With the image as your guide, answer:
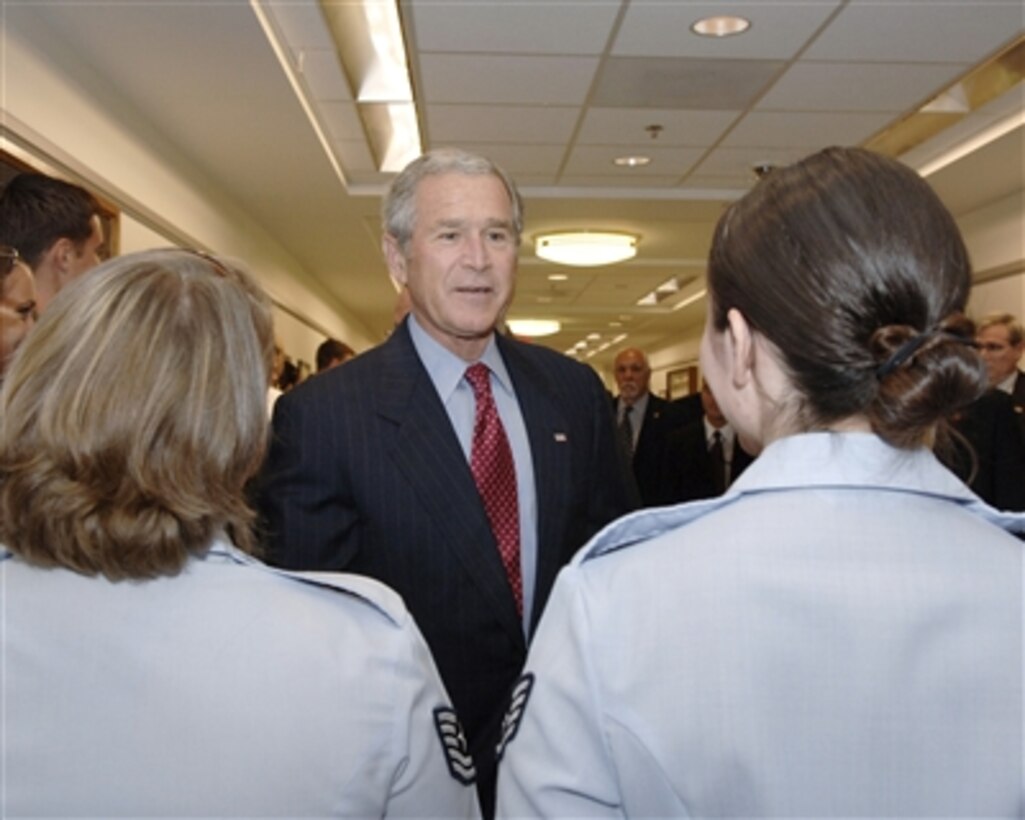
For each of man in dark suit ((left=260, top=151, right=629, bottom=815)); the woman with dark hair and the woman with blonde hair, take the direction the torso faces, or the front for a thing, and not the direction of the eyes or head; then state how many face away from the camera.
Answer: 2

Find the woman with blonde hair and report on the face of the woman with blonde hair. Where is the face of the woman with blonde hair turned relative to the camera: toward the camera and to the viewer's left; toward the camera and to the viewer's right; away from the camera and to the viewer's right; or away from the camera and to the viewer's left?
away from the camera and to the viewer's right

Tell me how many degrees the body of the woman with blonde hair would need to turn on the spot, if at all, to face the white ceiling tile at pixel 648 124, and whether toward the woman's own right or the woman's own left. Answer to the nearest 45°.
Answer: approximately 45° to the woman's own right

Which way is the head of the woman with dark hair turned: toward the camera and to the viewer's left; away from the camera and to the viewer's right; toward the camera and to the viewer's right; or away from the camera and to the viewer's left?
away from the camera and to the viewer's left

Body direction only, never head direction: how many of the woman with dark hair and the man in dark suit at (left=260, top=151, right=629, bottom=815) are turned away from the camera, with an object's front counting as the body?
1

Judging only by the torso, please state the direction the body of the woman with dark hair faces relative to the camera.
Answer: away from the camera

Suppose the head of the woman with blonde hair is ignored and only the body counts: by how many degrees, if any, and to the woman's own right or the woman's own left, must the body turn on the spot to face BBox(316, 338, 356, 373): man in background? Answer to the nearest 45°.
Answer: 0° — they already face them

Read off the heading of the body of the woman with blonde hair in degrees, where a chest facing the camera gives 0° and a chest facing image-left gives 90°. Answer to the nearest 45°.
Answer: approximately 180°

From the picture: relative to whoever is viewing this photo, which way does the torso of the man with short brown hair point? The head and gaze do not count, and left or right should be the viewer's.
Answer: facing away from the viewer and to the right of the viewer

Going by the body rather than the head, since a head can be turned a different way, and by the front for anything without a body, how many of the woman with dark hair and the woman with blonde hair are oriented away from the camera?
2
